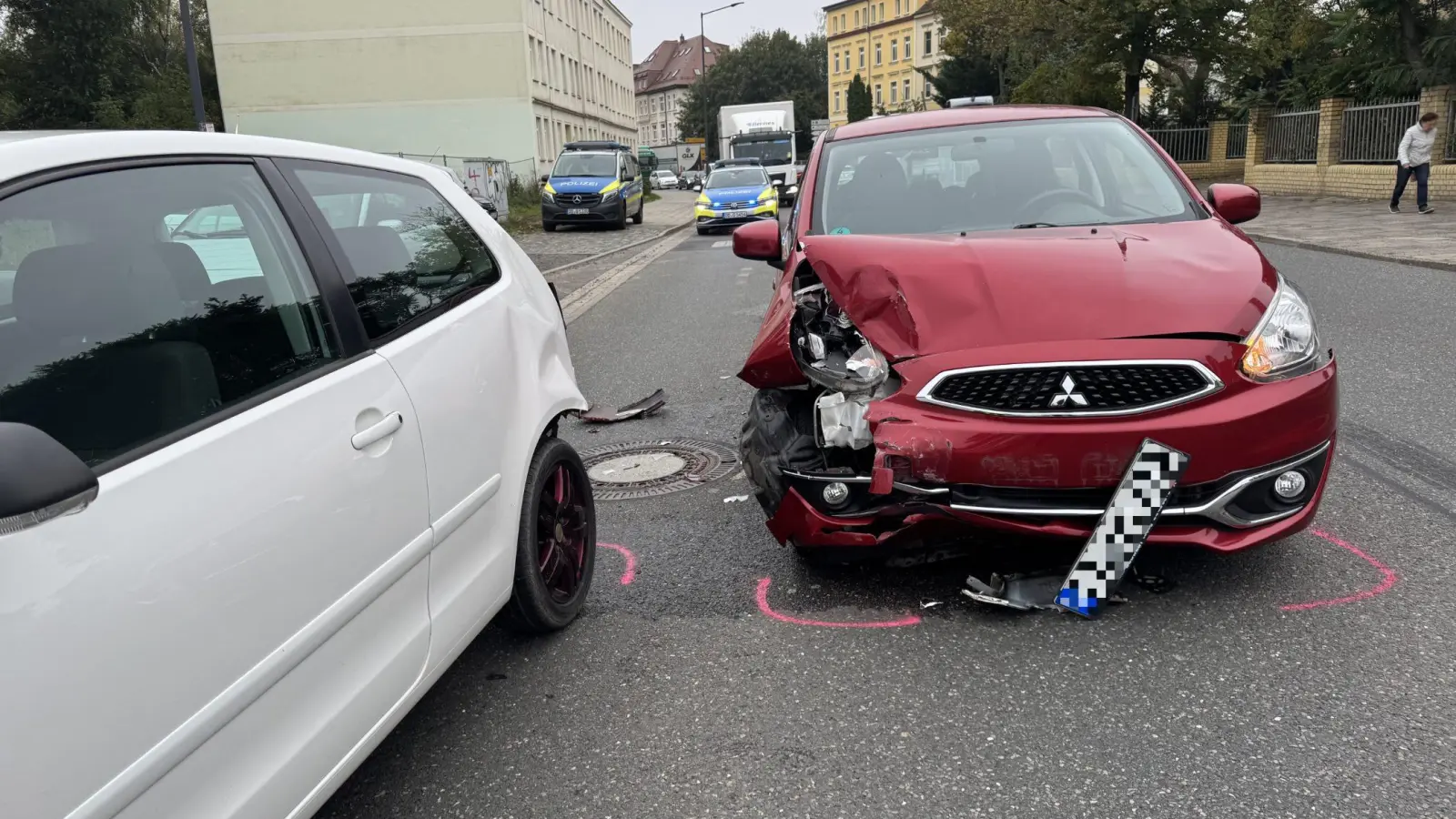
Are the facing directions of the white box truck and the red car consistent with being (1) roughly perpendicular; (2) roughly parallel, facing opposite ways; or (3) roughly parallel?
roughly parallel

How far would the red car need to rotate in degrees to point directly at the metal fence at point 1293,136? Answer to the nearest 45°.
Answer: approximately 180°

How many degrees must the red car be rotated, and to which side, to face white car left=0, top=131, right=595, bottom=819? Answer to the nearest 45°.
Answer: approximately 45° to its right

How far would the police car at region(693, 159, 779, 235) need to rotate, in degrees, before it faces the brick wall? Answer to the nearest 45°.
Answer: approximately 90° to its left

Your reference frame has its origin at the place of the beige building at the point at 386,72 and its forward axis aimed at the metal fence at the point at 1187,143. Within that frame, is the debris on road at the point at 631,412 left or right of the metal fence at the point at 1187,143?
right

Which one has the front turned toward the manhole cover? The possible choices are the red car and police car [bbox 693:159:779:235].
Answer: the police car

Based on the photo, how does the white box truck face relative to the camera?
toward the camera

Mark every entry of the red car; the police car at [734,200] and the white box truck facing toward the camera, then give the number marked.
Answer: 3

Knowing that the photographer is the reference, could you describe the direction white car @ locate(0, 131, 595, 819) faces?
facing the viewer and to the left of the viewer

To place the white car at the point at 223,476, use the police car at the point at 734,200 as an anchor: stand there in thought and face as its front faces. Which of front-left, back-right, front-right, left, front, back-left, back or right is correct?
front

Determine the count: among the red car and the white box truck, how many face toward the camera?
2

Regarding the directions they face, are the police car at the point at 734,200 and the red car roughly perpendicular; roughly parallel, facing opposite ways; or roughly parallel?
roughly parallel

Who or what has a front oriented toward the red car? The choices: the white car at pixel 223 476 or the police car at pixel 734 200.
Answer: the police car

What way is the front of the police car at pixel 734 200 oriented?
toward the camera
